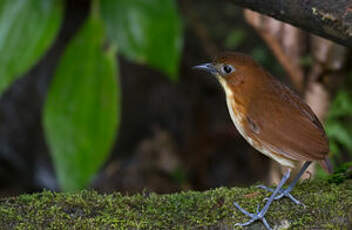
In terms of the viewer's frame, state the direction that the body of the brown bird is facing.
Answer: to the viewer's left
